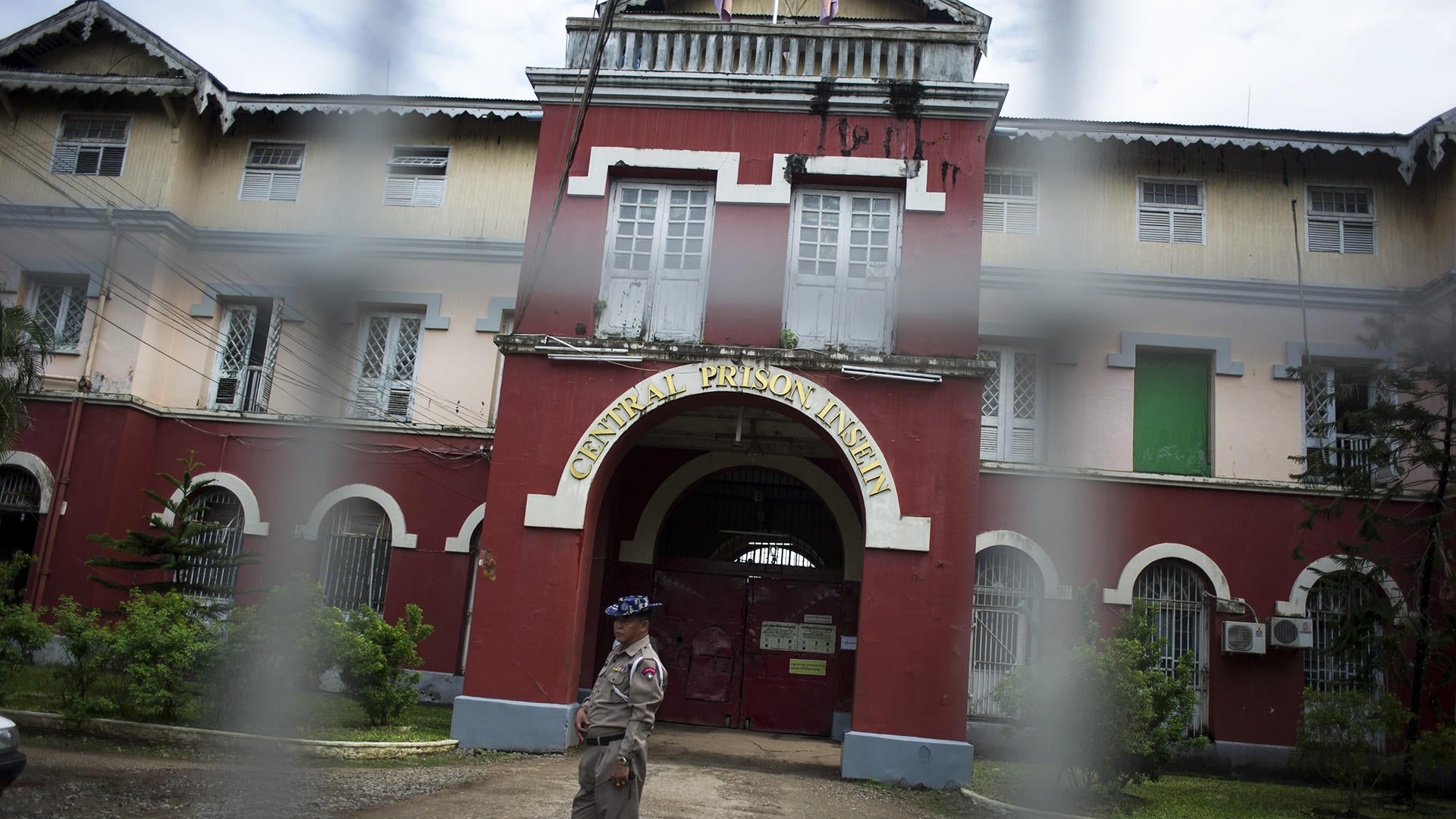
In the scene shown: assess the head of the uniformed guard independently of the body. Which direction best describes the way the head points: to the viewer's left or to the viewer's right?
to the viewer's left

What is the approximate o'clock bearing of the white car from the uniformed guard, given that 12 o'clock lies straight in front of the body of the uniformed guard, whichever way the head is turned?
The white car is roughly at 2 o'clock from the uniformed guard.

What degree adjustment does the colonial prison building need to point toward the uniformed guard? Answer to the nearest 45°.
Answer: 0° — it already faces them

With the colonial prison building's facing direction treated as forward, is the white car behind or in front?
in front

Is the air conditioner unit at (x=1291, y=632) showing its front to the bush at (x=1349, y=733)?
yes

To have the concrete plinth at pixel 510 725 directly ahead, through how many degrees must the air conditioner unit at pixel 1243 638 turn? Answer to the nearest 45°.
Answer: approximately 45° to its right

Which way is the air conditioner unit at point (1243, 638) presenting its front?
toward the camera

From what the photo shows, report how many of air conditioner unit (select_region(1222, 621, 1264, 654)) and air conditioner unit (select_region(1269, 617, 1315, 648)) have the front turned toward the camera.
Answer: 2

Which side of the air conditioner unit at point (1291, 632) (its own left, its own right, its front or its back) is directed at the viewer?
front
